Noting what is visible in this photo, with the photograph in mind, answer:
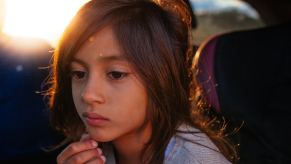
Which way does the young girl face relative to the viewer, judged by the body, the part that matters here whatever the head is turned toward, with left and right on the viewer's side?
facing the viewer and to the left of the viewer

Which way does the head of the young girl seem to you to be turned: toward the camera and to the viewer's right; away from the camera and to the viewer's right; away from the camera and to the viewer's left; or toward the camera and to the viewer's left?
toward the camera and to the viewer's left
